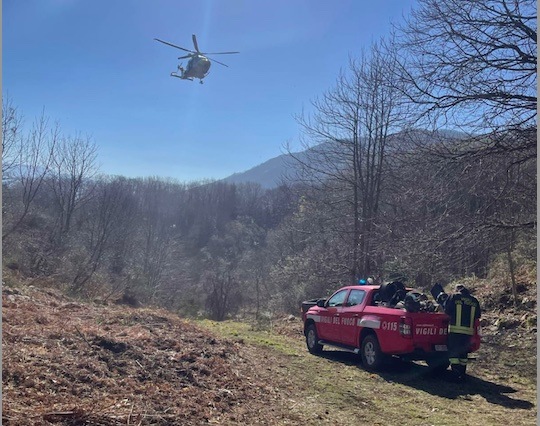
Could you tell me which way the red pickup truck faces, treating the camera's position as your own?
facing away from the viewer and to the left of the viewer

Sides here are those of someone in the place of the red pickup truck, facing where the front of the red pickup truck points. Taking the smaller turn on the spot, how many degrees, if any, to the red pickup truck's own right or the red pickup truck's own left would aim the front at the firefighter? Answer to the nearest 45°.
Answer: approximately 135° to the red pickup truck's own right
